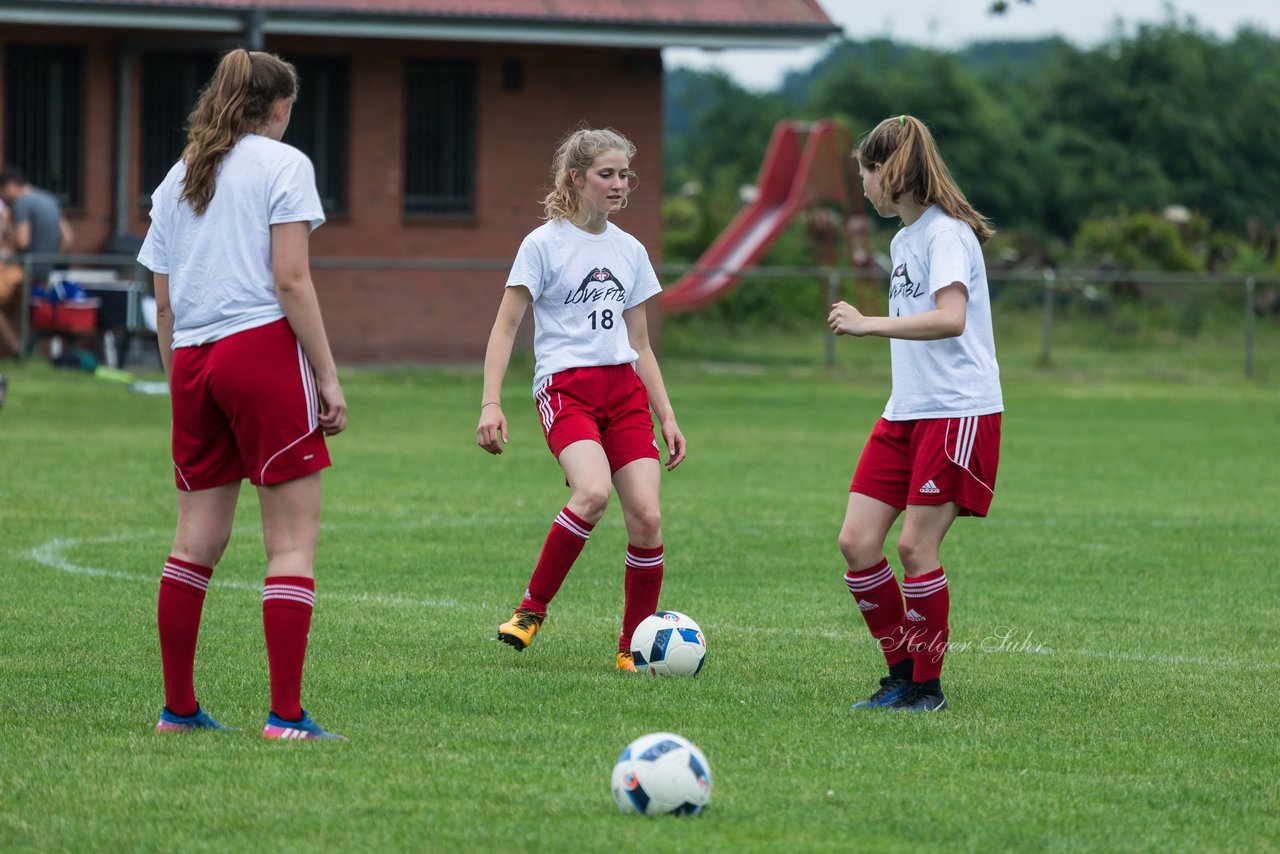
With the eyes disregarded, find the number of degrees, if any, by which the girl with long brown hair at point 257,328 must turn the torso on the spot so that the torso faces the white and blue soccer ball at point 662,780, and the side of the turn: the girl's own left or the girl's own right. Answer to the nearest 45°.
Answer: approximately 90° to the girl's own right

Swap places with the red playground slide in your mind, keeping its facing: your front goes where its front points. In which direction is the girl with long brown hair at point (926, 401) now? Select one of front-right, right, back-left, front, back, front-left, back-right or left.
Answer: front-left

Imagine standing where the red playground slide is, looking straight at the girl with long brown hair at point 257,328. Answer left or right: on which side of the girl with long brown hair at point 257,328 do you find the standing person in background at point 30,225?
right

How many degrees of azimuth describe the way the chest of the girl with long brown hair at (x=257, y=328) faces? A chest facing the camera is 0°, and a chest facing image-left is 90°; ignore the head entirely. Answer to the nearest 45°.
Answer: approximately 225°

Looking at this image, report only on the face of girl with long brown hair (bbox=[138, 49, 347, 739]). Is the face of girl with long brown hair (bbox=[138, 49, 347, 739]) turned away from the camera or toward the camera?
away from the camera

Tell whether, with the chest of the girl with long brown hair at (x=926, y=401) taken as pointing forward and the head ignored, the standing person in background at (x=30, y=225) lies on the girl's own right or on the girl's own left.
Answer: on the girl's own right

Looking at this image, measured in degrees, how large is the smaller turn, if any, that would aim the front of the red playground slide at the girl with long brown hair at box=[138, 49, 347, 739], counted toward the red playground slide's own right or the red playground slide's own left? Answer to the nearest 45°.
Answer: approximately 45° to the red playground slide's own left

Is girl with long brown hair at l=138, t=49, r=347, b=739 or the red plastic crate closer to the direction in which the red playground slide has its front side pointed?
the red plastic crate

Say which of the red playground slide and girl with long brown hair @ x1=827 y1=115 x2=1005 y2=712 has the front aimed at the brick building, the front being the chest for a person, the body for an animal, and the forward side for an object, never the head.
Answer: the red playground slide

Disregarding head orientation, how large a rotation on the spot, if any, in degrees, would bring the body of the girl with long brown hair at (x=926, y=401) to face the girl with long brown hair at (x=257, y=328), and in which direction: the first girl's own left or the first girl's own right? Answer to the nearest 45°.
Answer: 0° — they already face them

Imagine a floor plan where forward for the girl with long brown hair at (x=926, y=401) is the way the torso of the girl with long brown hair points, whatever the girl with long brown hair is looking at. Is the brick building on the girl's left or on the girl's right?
on the girl's right

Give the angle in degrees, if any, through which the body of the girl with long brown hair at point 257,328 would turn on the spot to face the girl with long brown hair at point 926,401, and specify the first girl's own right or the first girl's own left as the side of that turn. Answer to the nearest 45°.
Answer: approximately 45° to the first girl's own right

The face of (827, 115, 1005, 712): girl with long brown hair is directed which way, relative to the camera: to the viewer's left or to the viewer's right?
to the viewer's left
